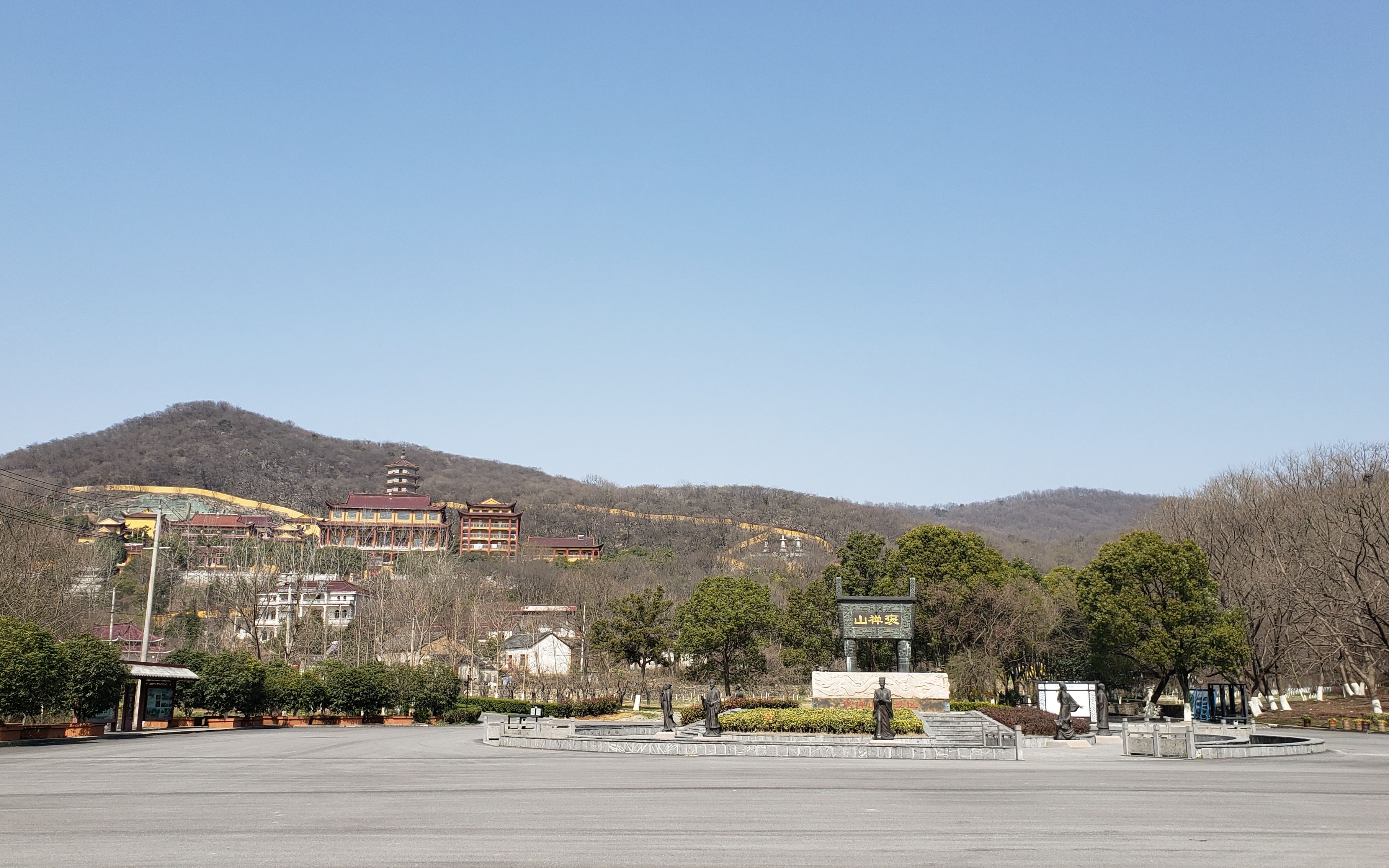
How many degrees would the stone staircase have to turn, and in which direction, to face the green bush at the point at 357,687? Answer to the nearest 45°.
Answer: approximately 135° to its right

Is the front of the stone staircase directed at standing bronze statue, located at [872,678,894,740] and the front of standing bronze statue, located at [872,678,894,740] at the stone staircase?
no

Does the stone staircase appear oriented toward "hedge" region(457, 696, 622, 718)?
no

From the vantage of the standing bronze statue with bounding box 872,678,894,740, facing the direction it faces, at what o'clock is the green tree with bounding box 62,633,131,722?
The green tree is roughly at 3 o'clock from the standing bronze statue.

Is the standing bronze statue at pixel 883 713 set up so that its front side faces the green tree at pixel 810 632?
no

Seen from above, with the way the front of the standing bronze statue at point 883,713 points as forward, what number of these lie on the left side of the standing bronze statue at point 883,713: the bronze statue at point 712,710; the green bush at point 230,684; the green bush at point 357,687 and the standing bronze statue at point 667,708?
0

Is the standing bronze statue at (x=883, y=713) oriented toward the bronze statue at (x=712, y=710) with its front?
no

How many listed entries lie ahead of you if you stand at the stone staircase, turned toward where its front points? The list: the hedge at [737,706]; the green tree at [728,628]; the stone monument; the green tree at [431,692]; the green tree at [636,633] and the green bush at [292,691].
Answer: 0

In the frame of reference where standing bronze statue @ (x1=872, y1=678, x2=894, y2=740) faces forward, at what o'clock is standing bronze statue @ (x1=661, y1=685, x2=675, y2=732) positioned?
standing bronze statue @ (x1=661, y1=685, x2=675, y2=732) is roughly at 4 o'clock from standing bronze statue @ (x1=872, y1=678, x2=894, y2=740).

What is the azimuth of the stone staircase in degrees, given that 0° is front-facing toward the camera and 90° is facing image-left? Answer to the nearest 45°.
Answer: approximately 315°

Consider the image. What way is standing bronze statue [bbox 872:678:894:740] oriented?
toward the camera

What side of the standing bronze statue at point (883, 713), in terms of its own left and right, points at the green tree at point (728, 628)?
back

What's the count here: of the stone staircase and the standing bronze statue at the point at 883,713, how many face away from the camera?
0

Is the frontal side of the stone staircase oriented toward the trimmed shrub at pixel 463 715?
no
